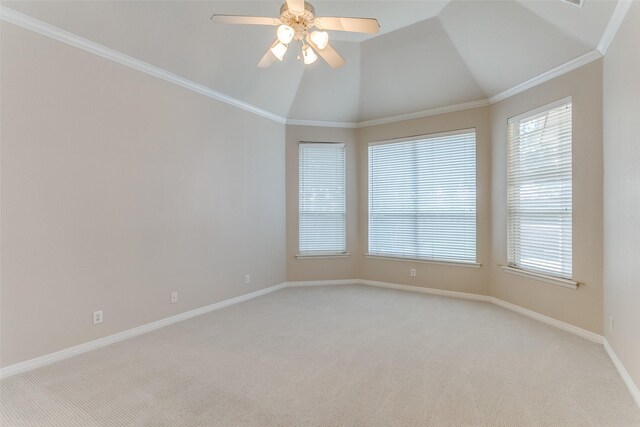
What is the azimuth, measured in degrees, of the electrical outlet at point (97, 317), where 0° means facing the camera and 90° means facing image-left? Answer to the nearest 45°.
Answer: approximately 315°
